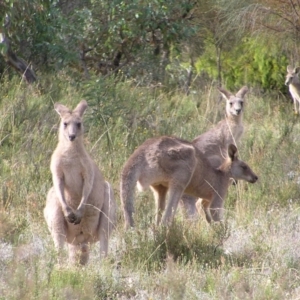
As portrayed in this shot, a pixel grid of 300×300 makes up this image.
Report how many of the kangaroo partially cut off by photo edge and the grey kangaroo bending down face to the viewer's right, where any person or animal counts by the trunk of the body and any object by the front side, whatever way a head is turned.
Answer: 1

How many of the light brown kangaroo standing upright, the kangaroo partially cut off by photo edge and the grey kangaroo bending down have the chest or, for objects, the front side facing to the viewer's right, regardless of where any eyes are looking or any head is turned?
1

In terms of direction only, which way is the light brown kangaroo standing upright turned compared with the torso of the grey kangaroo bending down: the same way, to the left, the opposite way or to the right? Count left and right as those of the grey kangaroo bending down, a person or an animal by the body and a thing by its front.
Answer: to the right

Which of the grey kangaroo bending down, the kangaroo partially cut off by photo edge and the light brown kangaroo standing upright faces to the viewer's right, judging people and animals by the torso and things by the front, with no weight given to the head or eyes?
the grey kangaroo bending down

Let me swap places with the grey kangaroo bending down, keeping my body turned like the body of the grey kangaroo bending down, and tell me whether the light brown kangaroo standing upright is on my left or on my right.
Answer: on my right

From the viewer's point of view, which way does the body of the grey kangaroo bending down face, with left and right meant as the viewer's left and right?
facing to the right of the viewer

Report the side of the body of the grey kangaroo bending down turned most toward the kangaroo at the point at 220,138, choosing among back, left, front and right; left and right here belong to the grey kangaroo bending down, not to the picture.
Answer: left

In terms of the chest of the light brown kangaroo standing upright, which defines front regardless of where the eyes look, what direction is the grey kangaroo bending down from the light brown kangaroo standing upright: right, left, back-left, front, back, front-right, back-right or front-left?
back-left

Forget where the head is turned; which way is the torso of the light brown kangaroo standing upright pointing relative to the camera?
toward the camera

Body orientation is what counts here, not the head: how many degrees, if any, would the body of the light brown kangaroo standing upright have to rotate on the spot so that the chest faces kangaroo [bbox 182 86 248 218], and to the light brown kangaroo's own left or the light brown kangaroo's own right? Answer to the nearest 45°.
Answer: approximately 135° to the light brown kangaroo's own left

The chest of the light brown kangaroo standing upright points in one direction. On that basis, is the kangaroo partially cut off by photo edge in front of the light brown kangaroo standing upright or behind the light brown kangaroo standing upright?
behind

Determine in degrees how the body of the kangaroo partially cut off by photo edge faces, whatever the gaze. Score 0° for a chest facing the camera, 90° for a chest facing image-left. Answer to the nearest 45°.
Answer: approximately 45°

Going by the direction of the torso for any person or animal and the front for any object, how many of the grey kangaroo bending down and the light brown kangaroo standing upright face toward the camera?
1
